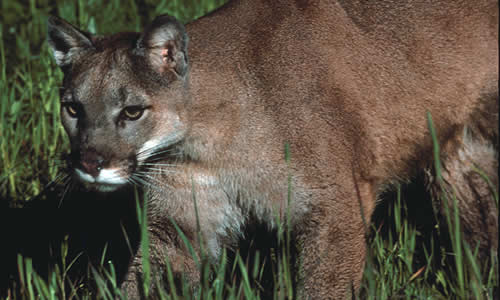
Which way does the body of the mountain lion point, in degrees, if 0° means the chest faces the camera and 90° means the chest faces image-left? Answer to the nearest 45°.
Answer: approximately 45°
